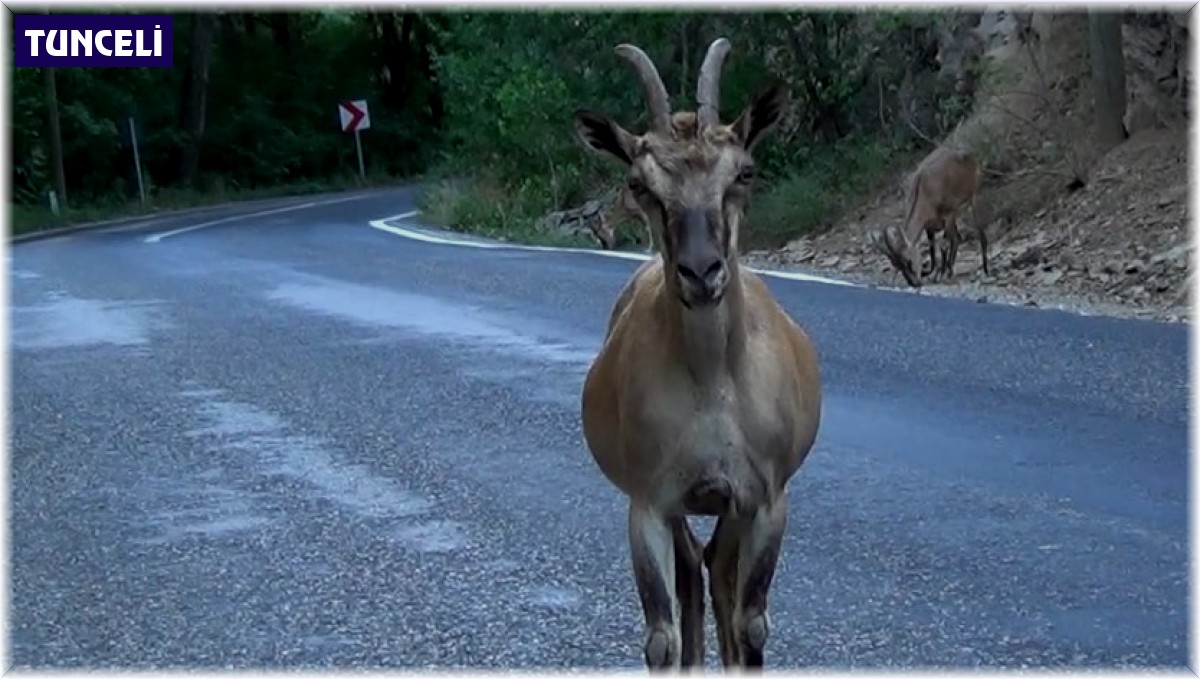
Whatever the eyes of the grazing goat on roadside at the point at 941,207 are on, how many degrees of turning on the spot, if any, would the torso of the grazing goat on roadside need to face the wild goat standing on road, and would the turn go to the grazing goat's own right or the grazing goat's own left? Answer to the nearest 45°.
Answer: approximately 45° to the grazing goat's own left

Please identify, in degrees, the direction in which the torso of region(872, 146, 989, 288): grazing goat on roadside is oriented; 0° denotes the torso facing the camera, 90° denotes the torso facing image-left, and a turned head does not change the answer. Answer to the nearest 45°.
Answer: approximately 45°

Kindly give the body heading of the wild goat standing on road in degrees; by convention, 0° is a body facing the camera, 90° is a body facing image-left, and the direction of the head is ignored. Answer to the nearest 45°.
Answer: approximately 0°

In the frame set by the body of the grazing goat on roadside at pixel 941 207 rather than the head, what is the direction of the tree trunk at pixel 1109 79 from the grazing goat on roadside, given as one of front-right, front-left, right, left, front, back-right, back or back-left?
back

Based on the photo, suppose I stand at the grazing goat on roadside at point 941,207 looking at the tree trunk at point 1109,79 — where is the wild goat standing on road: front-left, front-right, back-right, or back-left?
back-right

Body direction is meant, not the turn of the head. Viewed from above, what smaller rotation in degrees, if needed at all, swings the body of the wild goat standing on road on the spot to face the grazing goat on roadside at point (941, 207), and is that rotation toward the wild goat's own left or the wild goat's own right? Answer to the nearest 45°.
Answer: approximately 180°

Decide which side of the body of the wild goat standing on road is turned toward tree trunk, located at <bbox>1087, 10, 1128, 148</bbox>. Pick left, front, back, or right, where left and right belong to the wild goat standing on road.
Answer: back
